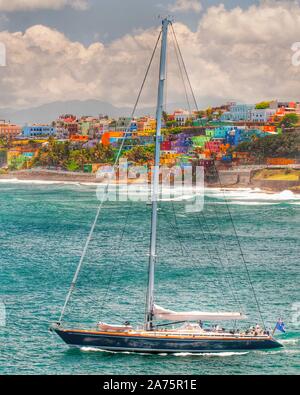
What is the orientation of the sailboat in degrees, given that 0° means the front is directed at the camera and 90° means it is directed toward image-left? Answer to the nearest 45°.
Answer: approximately 90°
